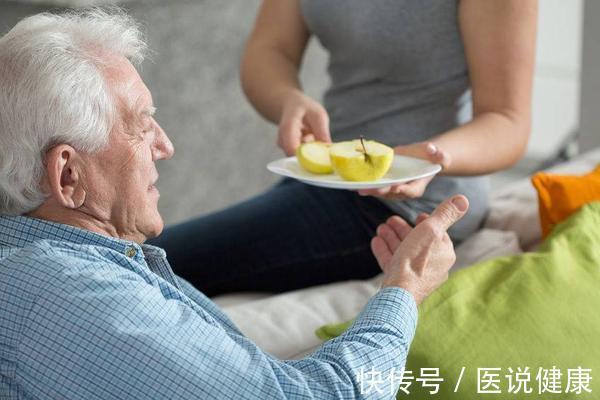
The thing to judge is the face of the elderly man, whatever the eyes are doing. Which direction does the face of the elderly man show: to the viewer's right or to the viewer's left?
to the viewer's right

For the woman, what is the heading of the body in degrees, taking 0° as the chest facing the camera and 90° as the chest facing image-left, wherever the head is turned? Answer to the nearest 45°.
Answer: approximately 45°

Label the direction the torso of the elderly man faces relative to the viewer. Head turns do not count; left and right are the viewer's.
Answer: facing to the right of the viewer

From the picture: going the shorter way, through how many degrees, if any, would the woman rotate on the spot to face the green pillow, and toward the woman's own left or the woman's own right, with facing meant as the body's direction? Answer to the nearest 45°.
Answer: approximately 45° to the woman's own left

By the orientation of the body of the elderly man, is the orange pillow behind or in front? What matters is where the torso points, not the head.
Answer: in front

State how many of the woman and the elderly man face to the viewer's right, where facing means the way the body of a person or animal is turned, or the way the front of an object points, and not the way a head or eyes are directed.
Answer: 1
